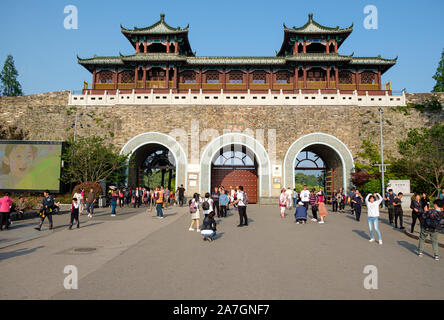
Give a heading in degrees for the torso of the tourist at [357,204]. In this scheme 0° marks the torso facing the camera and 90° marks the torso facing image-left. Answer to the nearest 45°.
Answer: approximately 0°

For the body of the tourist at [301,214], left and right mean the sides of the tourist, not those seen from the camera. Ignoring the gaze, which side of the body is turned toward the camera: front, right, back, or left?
back

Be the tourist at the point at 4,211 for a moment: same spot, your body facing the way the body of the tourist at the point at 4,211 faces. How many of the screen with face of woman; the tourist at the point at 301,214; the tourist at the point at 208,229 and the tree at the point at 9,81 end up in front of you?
2

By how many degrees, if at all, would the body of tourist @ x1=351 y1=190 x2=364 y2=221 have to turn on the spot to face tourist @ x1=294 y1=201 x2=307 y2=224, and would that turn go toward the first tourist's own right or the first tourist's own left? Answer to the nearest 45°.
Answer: approximately 45° to the first tourist's own right

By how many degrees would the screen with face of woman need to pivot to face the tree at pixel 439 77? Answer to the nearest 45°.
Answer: approximately 90° to its left

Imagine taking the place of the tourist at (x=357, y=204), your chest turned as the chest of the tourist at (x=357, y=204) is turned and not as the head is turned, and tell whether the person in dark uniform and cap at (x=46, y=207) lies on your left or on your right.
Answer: on your right
